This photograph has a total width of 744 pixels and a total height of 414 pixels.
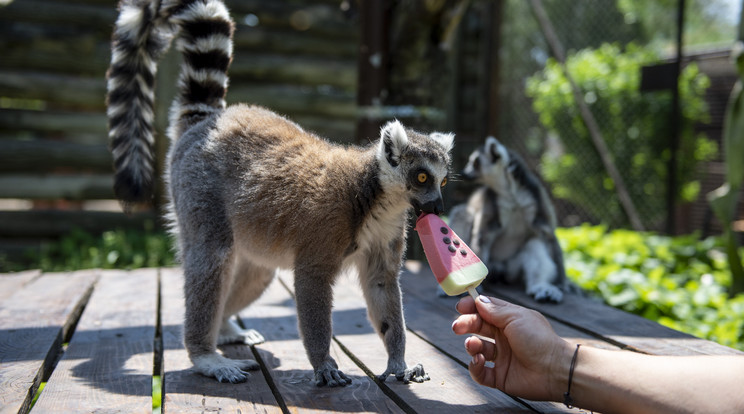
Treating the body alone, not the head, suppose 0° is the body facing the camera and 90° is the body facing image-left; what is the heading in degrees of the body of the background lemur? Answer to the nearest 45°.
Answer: approximately 45°

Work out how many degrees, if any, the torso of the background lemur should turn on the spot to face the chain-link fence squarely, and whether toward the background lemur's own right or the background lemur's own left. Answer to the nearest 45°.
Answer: approximately 135° to the background lemur's own right

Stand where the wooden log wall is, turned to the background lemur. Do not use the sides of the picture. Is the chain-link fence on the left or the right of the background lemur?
left

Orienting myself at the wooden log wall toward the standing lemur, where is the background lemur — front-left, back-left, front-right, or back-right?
front-left

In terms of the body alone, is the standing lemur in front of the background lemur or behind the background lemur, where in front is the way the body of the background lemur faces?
in front

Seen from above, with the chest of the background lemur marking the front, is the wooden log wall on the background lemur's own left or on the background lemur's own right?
on the background lemur's own right

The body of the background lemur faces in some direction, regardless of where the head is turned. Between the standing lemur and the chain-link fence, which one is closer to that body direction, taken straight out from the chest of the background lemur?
the standing lemur

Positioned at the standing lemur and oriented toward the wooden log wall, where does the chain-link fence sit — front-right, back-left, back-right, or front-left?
front-right

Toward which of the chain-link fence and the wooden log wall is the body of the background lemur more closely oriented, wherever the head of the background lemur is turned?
the wooden log wall
